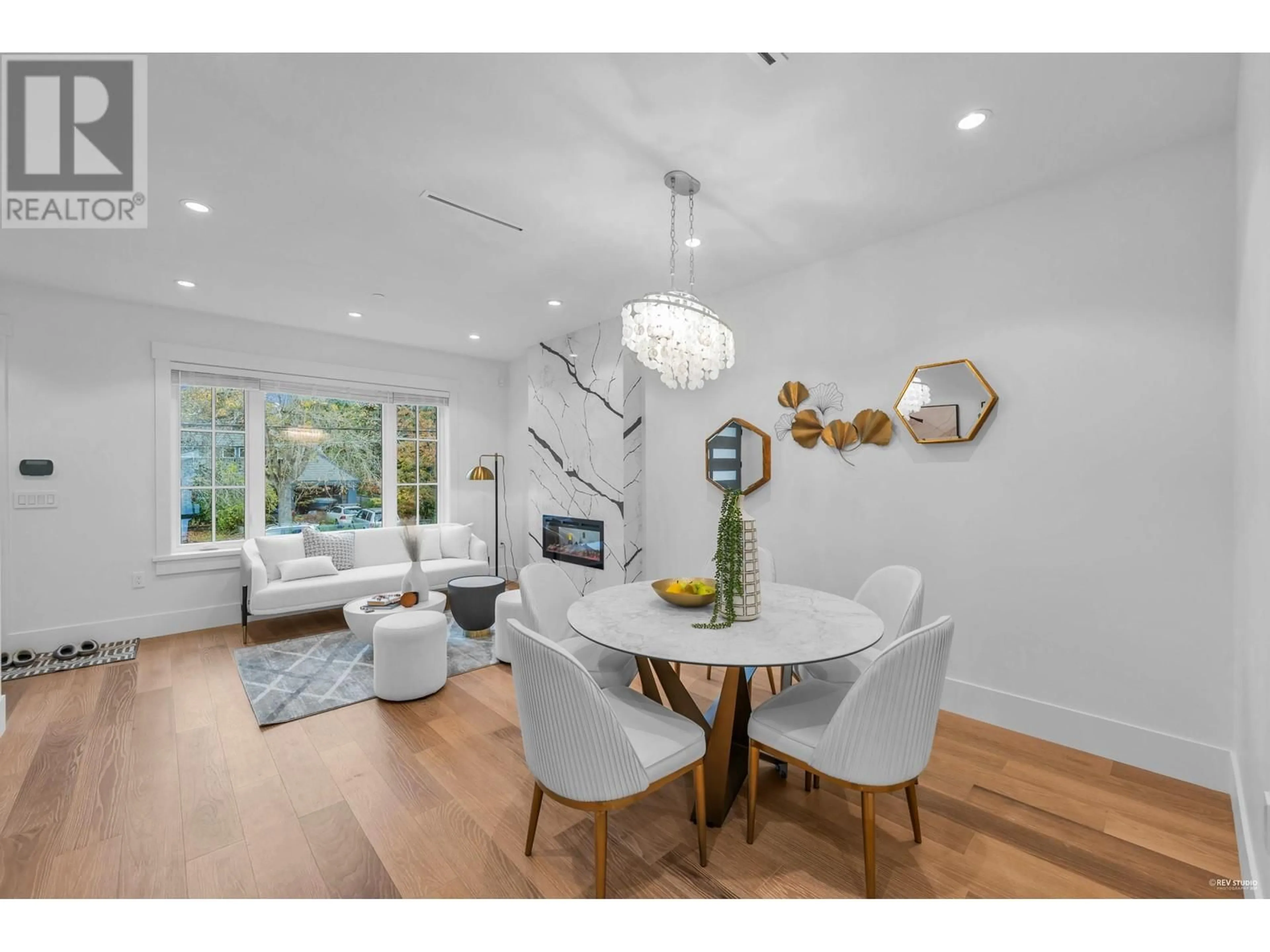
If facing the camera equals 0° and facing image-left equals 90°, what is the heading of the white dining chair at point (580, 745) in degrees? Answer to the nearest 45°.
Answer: approximately 225°

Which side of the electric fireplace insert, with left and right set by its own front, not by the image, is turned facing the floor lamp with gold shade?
right

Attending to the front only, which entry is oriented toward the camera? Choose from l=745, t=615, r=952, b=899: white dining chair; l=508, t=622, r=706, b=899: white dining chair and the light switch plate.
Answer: the light switch plate

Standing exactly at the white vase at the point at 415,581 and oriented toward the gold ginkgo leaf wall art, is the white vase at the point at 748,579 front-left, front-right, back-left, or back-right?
front-right

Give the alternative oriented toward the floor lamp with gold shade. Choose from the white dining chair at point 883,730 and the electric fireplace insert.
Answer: the white dining chair

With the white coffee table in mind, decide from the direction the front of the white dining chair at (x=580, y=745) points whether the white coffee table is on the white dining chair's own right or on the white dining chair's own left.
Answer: on the white dining chair's own left

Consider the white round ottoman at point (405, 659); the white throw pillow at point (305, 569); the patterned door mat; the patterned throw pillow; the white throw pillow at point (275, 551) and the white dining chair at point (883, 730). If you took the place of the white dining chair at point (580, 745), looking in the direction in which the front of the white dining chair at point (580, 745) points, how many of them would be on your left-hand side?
5

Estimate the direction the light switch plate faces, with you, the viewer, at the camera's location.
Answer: facing the viewer

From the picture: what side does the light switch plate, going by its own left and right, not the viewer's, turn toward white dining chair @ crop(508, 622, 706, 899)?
front

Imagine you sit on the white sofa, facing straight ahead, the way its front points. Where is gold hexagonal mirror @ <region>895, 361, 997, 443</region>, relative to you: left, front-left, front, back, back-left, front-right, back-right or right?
front

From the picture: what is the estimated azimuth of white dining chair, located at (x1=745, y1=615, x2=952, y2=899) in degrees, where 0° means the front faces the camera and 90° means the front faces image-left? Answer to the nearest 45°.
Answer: approximately 135°

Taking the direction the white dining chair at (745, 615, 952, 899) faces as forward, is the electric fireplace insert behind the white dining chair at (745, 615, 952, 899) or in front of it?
in front
